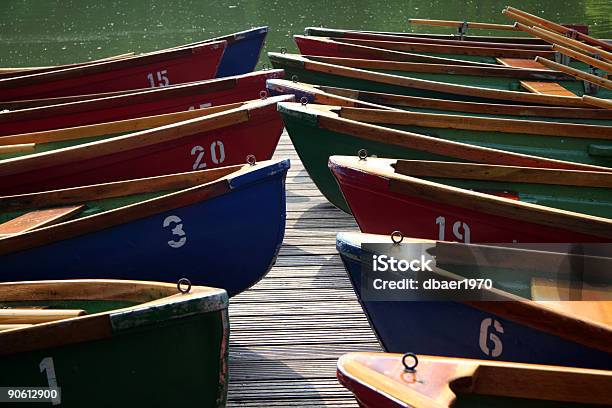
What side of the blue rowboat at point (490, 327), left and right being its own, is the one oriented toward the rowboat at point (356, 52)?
right

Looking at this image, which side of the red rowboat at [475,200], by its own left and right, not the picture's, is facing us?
left

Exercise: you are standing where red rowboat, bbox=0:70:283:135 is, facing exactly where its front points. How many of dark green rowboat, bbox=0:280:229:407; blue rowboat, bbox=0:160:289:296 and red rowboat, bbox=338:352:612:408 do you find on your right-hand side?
3

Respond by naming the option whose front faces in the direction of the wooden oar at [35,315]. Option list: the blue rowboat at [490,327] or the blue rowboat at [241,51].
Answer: the blue rowboat at [490,327]

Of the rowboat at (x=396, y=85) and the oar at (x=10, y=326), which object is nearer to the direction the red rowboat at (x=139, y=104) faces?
the rowboat

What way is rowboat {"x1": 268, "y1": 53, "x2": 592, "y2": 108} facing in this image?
to the viewer's left

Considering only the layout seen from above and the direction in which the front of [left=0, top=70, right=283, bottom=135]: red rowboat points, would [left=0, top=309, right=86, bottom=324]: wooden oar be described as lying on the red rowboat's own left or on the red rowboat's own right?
on the red rowboat's own right

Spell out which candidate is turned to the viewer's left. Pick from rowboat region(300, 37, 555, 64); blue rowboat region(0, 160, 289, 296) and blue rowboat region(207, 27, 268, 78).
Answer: the rowboat

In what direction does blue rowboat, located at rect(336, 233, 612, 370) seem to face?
to the viewer's left

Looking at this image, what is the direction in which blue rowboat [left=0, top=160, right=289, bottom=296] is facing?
to the viewer's right

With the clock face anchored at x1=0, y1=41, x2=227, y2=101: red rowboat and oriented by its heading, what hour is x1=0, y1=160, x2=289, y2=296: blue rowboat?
The blue rowboat is roughly at 3 o'clock from the red rowboat.

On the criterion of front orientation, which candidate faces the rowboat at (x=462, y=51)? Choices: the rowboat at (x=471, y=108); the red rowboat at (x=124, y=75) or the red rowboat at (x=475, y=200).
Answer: the red rowboat at (x=124, y=75)

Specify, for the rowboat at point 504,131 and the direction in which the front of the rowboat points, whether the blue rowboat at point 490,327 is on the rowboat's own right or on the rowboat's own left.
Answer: on the rowboat's own left

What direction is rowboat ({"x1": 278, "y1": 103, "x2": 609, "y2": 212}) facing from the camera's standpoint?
to the viewer's left

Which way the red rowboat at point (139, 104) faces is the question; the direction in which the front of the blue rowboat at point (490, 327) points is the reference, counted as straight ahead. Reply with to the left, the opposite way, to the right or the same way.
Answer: the opposite way

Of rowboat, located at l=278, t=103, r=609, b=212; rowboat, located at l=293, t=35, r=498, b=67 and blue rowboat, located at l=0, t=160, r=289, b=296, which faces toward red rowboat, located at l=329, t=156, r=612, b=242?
the blue rowboat

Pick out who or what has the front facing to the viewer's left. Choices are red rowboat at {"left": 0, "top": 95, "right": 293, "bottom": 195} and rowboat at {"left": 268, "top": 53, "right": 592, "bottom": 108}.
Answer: the rowboat

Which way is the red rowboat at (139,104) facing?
to the viewer's right

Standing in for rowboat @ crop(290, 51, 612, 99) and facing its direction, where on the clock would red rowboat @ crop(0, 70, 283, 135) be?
The red rowboat is roughly at 11 o'clock from the rowboat.
